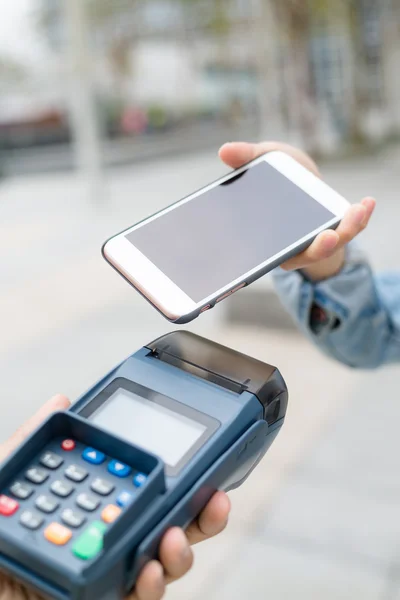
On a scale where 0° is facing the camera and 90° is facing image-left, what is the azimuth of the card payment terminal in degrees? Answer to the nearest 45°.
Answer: approximately 45°
